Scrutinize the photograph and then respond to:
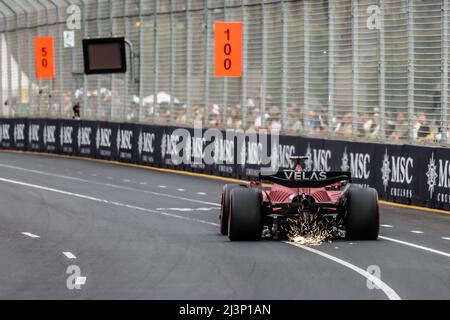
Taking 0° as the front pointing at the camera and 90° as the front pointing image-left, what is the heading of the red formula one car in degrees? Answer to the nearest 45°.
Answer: approximately 180°

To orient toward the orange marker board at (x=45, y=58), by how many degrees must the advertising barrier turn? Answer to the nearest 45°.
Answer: approximately 90° to its right

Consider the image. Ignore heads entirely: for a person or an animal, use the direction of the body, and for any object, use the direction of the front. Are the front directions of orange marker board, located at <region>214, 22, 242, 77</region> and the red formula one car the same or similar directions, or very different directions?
very different directions

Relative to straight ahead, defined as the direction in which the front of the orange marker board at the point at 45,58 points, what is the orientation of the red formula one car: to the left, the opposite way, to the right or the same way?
the opposite way

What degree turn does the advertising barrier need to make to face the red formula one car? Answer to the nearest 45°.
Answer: approximately 45° to its left

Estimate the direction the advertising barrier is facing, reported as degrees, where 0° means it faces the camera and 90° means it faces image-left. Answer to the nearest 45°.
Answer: approximately 45°

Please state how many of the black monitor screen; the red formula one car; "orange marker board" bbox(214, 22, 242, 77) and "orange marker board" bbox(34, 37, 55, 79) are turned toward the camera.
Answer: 3

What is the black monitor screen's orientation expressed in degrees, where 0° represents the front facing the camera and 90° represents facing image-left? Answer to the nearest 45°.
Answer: approximately 0°
